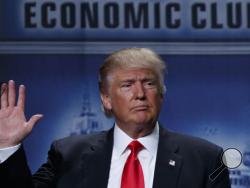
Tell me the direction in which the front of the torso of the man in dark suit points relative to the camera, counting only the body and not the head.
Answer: toward the camera
